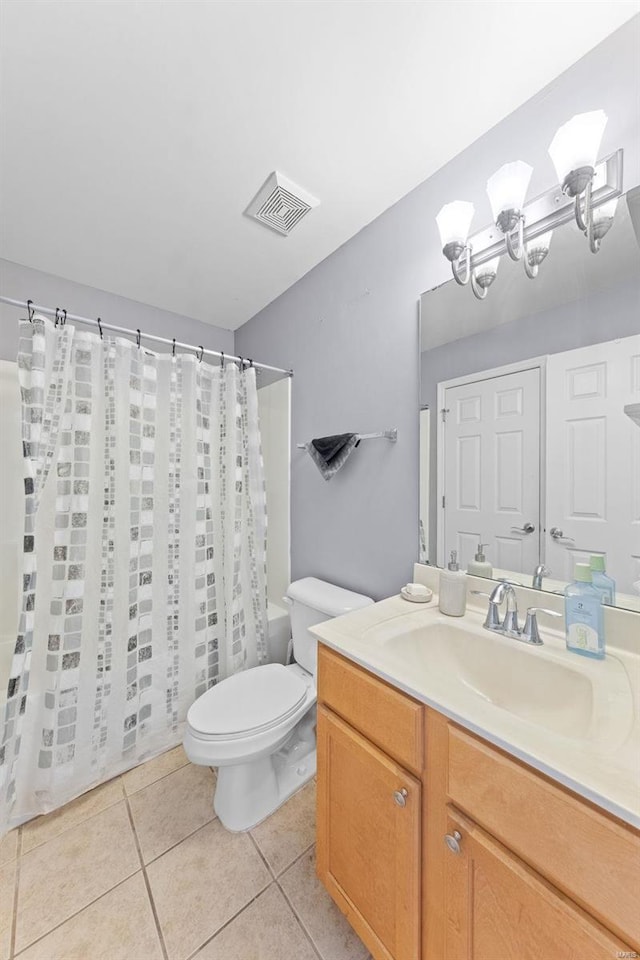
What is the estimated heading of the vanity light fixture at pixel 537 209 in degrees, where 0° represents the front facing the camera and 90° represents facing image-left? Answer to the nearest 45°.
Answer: approximately 45°

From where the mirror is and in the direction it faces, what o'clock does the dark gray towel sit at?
The dark gray towel is roughly at 2 o'clock from the mirror.

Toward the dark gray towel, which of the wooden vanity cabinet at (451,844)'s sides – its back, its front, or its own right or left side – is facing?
right

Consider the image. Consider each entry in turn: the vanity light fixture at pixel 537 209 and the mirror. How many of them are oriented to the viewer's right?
0

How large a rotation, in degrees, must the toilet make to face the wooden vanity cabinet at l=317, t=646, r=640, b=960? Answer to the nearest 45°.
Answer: approximately 90° to its left

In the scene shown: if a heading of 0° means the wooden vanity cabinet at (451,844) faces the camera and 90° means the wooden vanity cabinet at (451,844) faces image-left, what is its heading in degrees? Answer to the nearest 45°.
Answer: approximately 45°

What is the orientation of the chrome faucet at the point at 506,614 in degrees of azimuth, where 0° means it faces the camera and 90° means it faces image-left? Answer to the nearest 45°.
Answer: approximately 45°

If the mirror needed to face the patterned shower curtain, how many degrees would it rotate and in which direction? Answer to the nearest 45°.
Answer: approximately 45° to its right

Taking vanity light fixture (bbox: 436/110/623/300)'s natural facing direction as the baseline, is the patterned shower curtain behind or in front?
in front
